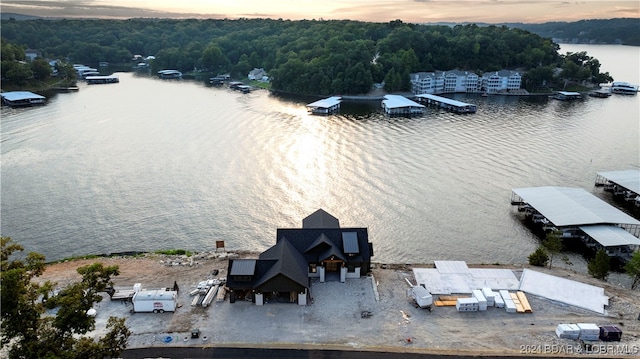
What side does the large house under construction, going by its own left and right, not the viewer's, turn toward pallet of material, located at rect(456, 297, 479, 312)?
left

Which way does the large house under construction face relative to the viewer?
toward the camera

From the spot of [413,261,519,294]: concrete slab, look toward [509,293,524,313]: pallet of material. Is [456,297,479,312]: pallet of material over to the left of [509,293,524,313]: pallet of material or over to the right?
right

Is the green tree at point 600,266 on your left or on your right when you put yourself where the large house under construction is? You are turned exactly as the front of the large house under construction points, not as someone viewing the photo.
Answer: on your left

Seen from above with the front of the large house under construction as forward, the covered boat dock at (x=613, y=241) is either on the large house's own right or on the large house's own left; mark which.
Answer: on the large house's own left

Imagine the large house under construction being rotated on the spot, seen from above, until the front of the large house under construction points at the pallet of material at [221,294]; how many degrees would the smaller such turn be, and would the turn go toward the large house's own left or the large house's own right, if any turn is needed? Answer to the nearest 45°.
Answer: approximately 90° to the large house's own right

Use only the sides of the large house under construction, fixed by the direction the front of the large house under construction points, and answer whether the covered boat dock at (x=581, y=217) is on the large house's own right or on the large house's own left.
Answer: on the large house's own left

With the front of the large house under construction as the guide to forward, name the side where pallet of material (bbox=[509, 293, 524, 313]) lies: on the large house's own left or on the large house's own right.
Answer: on the large house's own left

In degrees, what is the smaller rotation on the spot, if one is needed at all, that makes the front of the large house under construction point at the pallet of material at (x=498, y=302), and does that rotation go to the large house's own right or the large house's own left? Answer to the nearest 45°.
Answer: approximately 90° to the large house's own left

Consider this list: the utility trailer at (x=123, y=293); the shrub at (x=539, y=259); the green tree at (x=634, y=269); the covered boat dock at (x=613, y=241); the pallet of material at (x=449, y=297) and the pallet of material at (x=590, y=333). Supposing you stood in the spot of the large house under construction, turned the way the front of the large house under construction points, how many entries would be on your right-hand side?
1

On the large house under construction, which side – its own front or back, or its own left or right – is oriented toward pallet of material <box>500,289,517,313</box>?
left

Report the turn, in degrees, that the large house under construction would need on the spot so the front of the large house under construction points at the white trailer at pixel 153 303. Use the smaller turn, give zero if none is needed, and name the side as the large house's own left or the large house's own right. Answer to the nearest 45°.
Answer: approximately 90° to the large house's own right

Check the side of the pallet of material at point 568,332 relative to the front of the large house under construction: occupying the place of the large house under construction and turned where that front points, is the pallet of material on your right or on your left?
on your left
